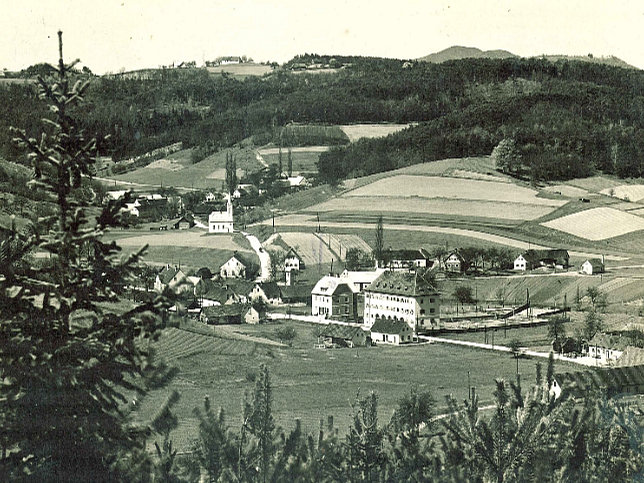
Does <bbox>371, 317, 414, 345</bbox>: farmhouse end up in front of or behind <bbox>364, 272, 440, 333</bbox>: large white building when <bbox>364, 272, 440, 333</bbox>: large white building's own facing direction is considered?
in front

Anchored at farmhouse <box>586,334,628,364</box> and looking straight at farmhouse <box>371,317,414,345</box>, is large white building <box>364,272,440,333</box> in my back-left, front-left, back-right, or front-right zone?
front-right

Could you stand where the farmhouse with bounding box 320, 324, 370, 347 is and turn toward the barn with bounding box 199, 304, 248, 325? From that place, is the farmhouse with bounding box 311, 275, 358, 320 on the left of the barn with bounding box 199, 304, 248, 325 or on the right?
right

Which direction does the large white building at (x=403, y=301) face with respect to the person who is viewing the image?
facing the viewer and to the left of the viewer

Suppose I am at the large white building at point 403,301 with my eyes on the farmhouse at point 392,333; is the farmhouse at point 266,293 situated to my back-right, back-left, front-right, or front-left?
back-right

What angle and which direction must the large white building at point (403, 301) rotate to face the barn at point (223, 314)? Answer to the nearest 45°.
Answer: approximately 45° to its right

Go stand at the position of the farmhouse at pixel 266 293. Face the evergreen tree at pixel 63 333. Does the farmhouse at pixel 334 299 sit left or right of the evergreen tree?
left

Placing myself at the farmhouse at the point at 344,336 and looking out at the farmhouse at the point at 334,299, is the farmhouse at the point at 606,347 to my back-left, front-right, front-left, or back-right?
back-right

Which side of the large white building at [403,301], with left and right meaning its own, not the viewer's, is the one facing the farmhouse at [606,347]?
left

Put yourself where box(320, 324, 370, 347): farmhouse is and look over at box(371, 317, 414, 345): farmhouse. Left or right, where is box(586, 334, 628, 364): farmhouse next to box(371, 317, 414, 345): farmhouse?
right

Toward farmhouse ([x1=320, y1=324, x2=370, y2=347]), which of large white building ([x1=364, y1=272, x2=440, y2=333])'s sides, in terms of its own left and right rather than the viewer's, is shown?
front

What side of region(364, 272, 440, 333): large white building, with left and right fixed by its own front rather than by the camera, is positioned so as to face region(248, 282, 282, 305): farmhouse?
right

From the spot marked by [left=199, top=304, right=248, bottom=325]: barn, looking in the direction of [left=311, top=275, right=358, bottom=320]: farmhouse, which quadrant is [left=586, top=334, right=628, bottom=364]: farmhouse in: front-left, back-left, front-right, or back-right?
front-right

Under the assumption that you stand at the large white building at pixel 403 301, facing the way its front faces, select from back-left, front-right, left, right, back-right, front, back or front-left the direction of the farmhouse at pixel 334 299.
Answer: right

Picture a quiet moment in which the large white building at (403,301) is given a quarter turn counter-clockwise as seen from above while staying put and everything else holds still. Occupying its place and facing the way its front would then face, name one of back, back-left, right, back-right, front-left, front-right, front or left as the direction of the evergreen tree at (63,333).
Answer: front-right
